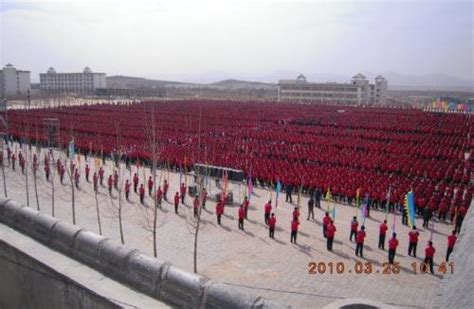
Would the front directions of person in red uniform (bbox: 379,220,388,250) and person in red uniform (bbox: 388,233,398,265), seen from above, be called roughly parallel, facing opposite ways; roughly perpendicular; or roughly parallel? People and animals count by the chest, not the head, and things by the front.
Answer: roughly parallel

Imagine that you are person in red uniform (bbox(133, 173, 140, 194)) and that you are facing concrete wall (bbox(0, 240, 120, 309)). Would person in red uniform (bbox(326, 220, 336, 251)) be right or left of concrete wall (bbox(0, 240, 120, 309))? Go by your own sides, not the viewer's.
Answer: left

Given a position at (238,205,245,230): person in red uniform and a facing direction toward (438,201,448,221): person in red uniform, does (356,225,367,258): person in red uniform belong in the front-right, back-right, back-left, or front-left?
front-right

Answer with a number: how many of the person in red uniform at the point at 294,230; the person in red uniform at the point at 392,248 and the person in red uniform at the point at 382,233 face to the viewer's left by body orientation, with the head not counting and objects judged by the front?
0
